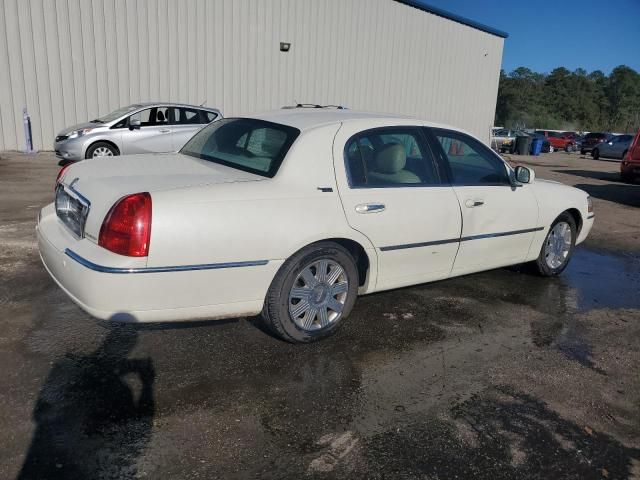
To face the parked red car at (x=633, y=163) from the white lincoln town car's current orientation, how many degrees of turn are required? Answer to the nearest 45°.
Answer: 0° — it already faces it

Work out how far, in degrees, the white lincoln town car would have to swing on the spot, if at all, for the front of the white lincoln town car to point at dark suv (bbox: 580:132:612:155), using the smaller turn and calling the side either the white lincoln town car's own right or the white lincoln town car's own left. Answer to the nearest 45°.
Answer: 0° — it already faces it

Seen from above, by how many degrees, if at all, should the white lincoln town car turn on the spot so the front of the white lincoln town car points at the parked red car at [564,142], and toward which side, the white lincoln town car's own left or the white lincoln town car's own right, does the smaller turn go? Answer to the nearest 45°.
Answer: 0° — it already faces it

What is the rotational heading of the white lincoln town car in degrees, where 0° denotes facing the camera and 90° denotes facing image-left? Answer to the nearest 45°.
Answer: approximately 225°
